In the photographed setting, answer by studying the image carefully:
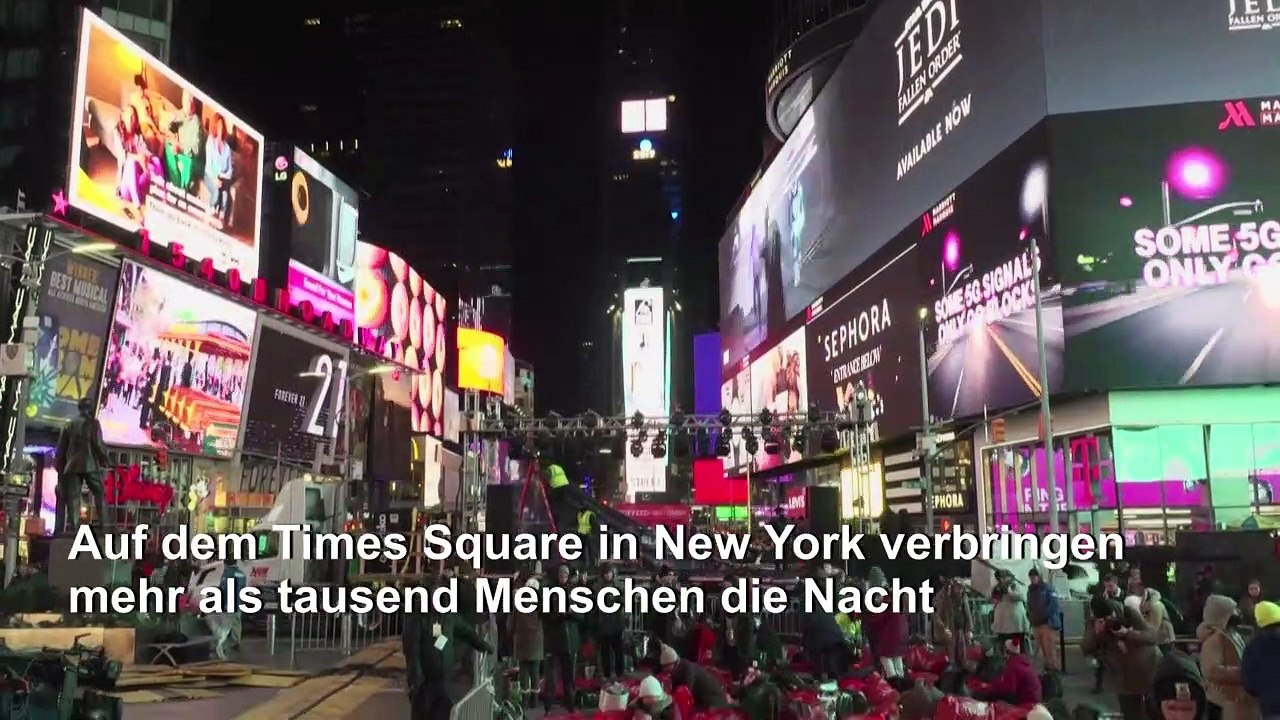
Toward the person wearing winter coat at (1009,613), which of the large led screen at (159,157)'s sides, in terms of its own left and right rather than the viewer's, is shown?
front

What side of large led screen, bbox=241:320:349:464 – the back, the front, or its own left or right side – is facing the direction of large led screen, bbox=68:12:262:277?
right

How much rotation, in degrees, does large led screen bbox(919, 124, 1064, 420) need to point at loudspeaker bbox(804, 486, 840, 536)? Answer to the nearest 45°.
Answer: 0° — it already faces it

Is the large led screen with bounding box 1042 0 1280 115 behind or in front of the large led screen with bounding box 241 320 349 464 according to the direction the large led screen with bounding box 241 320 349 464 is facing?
in front

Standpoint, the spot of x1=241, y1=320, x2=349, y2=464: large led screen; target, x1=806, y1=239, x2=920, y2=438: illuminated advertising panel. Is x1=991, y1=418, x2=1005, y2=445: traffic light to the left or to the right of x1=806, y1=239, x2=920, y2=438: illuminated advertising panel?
right

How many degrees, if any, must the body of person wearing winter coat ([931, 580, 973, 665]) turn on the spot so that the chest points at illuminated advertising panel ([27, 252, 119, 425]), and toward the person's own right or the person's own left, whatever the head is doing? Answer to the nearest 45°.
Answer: approximately 90° to the person's own right

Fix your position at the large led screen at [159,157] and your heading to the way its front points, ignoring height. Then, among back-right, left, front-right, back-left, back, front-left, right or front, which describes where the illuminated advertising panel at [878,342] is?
front-left

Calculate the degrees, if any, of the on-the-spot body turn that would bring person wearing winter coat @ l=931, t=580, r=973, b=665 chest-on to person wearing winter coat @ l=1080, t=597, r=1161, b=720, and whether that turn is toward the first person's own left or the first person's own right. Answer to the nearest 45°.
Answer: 0° — they already face them

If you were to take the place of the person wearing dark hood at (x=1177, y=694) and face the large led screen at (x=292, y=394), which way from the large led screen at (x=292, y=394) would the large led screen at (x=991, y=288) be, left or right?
right

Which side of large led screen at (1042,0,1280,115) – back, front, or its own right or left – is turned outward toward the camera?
front

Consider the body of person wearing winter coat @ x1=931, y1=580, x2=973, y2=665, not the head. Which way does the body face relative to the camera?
toward the camera

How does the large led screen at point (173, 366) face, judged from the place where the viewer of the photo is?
facing the viewer and to the right of the viewer

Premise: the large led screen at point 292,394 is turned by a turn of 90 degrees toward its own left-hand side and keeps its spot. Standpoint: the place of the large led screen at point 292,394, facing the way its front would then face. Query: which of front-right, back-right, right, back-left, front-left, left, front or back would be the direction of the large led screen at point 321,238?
front-left

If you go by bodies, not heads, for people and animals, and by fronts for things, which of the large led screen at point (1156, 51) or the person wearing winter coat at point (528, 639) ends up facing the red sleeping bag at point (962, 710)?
the large led screen
